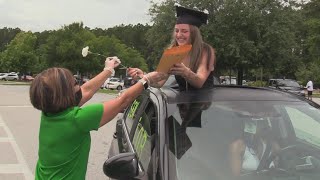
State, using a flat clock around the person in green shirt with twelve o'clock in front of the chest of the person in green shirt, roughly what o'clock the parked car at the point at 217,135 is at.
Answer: The parked car is roughly at 1 o'clock from the person in green shirt.

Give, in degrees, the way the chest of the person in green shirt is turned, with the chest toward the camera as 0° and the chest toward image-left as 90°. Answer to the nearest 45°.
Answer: approximately 225°

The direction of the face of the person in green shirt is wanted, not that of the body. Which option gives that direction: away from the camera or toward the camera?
away from the camera
